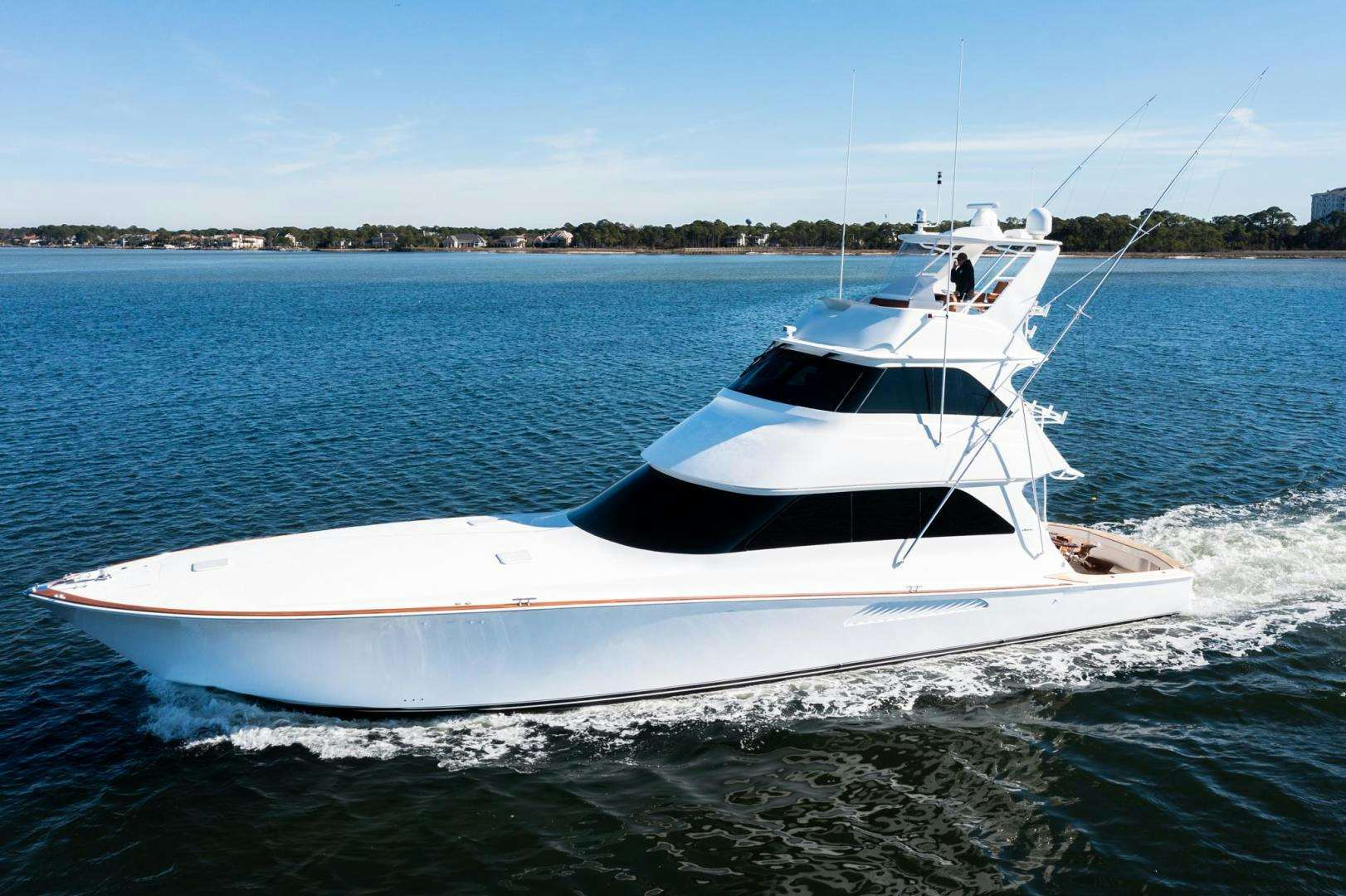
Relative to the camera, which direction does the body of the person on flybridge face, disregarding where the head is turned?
to the viewer's left
